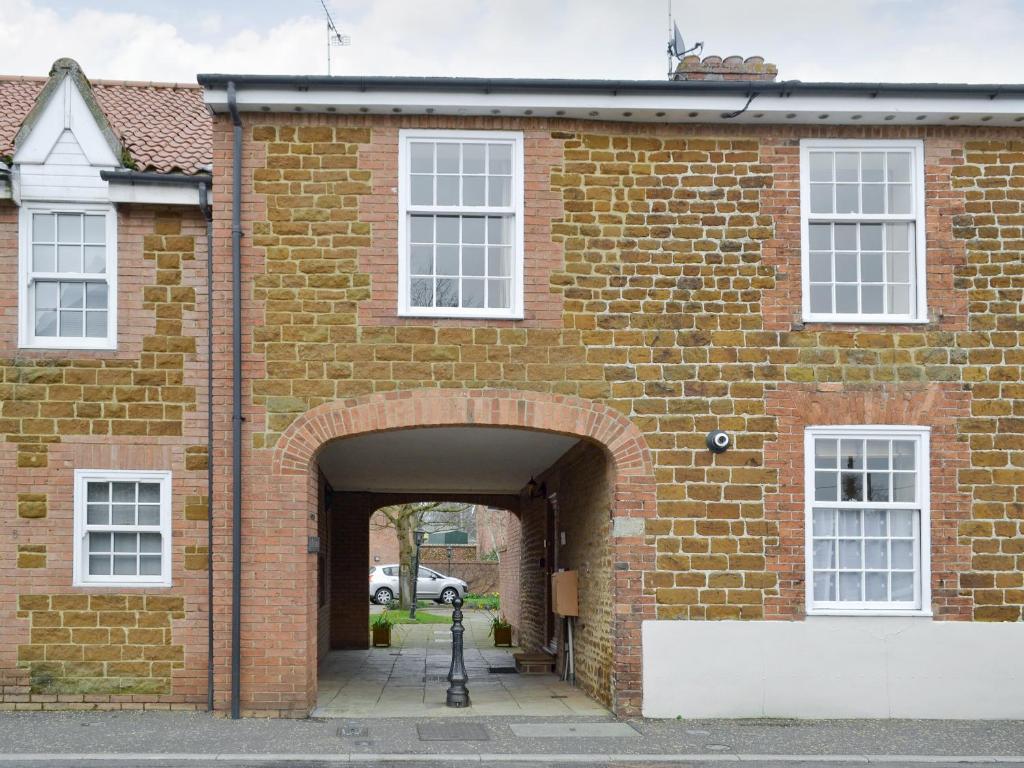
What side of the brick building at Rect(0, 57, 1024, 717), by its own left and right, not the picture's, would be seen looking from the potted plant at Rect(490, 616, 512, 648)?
back

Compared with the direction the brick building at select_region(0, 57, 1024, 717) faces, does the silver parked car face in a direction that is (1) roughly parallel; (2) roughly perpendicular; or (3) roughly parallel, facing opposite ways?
roughly perpendicular

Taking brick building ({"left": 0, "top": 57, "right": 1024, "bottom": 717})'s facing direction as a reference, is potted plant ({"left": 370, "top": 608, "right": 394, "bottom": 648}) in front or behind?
behind

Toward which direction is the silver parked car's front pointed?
to the viewer's right

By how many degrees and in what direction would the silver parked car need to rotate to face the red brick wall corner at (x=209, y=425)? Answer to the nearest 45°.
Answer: approximately 90° to its right

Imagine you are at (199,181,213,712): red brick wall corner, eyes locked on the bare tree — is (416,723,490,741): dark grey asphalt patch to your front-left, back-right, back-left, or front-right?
back-right

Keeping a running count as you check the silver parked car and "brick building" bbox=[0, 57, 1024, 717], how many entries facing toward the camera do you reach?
1

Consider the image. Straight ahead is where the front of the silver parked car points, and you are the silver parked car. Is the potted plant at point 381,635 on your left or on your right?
on your right

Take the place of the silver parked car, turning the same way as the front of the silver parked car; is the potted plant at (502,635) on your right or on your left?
on your right

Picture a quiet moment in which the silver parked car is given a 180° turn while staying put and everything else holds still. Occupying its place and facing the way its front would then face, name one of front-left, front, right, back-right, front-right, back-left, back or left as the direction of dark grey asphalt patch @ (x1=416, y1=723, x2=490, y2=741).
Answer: left

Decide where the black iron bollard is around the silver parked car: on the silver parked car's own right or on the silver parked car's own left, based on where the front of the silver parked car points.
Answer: on the silver parked car's own right

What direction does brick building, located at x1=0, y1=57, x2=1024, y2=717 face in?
toward the camera
